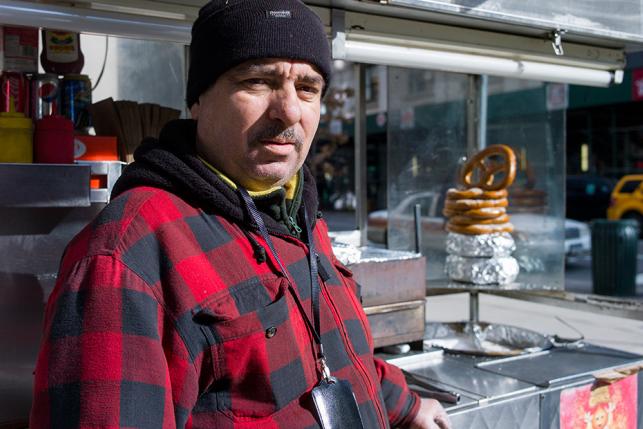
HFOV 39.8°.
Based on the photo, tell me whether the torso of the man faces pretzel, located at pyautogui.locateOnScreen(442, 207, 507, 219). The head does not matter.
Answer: no

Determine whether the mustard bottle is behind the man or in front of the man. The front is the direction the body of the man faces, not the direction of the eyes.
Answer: behind

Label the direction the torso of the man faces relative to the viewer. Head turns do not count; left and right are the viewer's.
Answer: facing the viewer and to the right of the viewer

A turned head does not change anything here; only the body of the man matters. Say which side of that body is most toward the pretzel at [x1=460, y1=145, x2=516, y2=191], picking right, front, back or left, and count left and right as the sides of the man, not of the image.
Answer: left

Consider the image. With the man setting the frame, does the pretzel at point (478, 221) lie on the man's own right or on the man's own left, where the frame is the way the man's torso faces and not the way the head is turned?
on the man's own left

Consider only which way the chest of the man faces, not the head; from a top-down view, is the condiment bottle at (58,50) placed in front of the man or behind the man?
behind

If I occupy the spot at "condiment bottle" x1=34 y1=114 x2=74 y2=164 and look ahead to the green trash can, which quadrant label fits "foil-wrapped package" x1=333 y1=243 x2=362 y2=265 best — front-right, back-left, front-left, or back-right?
front-right

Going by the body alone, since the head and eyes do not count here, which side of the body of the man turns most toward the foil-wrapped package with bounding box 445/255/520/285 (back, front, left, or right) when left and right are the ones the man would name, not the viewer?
left

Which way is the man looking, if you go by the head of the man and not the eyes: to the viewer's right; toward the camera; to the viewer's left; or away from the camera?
toward the camera

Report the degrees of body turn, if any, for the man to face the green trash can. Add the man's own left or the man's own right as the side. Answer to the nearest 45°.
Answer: approximately 90° to the man's own left
